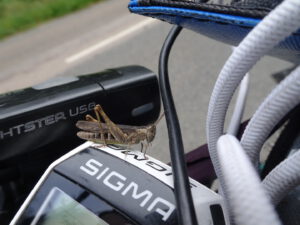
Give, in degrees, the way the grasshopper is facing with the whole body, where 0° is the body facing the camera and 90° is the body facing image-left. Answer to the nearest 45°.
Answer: approximately 270°

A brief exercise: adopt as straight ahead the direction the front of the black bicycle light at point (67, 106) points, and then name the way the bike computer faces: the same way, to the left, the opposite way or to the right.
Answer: the opposite way
